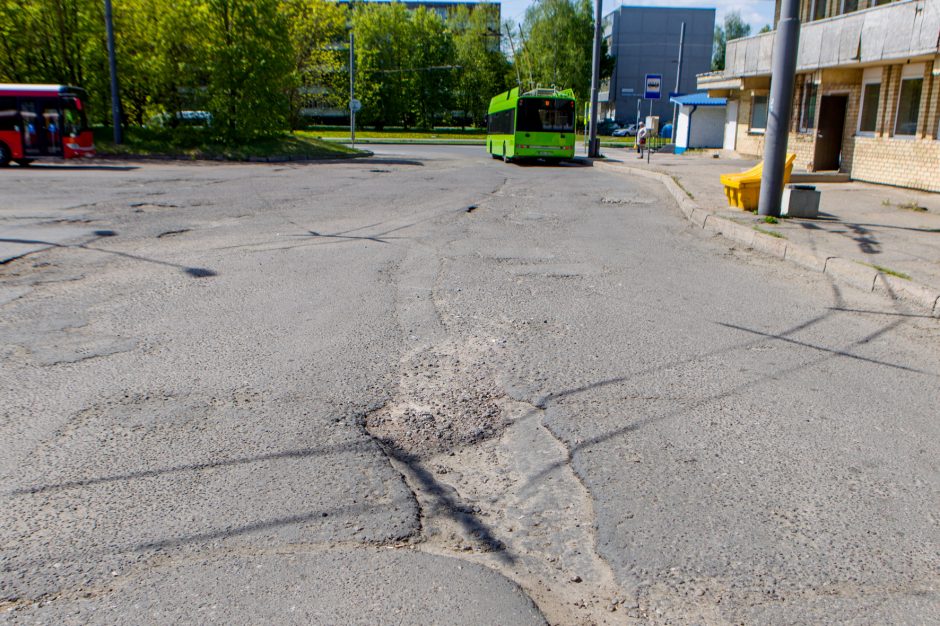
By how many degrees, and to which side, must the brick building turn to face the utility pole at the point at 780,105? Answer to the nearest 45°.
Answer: approximately 45° to its left

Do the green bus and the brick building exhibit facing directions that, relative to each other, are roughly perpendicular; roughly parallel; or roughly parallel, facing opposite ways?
roughly perpendicular

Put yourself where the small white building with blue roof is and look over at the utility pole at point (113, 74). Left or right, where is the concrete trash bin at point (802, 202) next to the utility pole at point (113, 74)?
left

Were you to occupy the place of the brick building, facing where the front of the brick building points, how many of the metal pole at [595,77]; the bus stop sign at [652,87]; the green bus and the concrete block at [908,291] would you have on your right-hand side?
3

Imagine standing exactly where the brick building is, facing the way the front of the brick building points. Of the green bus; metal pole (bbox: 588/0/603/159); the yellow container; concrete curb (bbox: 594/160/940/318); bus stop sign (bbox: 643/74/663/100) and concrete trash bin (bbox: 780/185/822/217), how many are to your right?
3

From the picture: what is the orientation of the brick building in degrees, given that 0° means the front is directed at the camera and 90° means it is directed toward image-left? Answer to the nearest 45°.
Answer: approximately 45°
